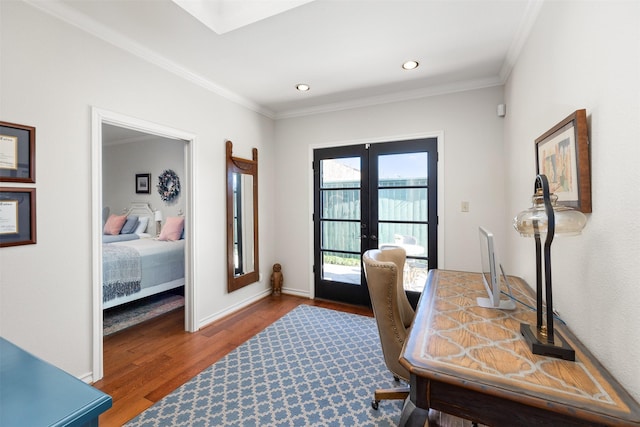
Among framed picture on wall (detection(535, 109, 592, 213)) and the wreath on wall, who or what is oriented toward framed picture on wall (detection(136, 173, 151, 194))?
framed picture on wall (detection(535, 109, 592, 213))

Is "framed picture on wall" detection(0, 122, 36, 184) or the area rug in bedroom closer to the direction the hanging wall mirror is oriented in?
the framed picture on wall

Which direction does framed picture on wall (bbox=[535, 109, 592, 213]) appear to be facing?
to the viewer's left

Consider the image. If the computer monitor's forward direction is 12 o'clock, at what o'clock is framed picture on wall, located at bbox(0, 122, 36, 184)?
The framed picture on wall is roughly at 11 o'clock from the computer monitor.

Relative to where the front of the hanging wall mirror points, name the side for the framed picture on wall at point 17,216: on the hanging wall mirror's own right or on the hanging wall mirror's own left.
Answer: on the hanging wall mirror's own right

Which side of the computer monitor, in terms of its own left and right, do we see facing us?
left

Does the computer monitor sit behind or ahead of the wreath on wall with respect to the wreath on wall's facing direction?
ahead

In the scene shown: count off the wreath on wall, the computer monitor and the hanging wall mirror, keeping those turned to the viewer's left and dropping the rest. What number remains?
1

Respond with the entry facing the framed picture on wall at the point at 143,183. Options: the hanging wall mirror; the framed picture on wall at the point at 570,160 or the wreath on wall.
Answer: the framed picture on wall at the point at 570,160

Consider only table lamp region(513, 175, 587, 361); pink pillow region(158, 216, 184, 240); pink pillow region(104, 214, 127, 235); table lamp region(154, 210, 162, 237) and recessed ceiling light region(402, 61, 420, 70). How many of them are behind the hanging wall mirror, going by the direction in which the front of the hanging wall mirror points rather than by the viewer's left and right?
3

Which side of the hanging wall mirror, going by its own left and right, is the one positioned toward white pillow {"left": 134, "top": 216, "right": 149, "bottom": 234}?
back

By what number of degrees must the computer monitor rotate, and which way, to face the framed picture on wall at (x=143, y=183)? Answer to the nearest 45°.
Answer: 0° — it already faces it

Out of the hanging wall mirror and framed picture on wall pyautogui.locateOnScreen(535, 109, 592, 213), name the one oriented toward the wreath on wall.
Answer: the framed picture on wall

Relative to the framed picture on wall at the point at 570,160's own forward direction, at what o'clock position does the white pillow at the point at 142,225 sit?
The white pillow is roughly at 12 o'clock from the framed picture on wall.

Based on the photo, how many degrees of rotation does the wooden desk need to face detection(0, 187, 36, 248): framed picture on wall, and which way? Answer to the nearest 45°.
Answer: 0° — it already faces it

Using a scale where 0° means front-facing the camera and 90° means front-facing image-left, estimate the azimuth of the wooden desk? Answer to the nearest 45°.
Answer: approximately 90°
